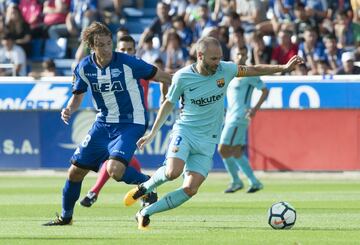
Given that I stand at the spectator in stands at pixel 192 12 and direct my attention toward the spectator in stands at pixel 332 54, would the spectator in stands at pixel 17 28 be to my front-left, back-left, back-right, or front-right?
back-right

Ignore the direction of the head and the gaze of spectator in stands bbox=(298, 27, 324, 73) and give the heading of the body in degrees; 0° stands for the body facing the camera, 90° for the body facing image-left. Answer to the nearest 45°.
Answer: approximately 0°

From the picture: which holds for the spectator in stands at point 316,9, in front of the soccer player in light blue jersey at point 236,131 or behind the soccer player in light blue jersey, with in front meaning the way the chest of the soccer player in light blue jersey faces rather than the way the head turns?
behind

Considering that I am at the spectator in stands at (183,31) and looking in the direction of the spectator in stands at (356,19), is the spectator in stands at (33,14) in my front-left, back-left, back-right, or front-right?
back-left

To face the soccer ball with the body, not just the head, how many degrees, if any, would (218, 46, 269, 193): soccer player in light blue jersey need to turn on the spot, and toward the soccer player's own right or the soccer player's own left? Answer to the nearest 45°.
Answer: approximately 45° to the soccer player's own left

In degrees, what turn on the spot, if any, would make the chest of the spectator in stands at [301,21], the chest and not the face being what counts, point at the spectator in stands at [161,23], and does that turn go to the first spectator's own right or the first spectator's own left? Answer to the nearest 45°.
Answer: approximately 90° to the first spectator's own right

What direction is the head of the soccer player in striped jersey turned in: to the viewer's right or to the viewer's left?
to the viewer's right

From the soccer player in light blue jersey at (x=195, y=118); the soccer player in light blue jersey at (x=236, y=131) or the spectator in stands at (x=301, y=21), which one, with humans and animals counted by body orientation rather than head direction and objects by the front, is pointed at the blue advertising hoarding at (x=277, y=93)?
the spectator in stands

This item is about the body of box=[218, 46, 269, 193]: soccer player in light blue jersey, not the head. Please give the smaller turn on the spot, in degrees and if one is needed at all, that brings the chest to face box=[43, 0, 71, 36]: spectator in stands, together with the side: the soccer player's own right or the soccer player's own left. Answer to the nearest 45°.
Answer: approximately 90° to the soccer player's own right
